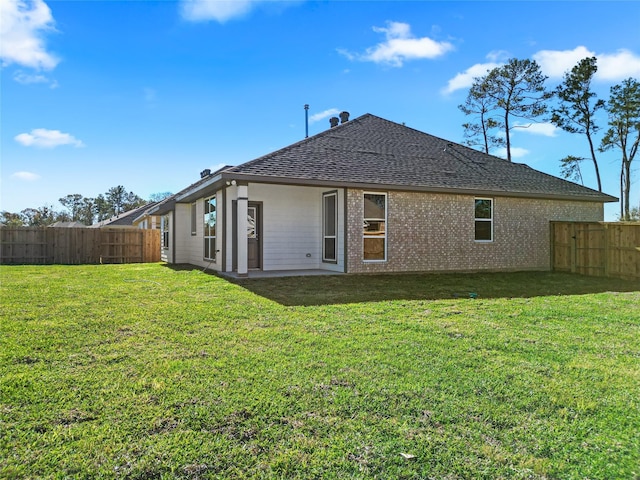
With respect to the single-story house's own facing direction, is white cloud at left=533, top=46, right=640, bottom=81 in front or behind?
in front

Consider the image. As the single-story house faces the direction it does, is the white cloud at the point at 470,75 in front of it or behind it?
in front

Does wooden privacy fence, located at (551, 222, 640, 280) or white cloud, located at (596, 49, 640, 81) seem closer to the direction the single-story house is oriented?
the white cloud

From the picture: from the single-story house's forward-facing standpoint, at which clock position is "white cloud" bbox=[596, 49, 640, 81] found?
The white cloud is roughly at 12 o'clock from the single-story house.

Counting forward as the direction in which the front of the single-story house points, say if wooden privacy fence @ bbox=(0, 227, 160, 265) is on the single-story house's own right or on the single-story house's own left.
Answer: on the single-story house's own left

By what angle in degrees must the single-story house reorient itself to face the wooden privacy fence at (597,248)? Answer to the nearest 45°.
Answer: approximately 45° to its right

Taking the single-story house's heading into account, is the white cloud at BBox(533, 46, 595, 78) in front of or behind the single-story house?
in front

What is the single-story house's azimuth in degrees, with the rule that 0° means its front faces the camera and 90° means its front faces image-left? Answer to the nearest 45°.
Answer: approximately 225°
